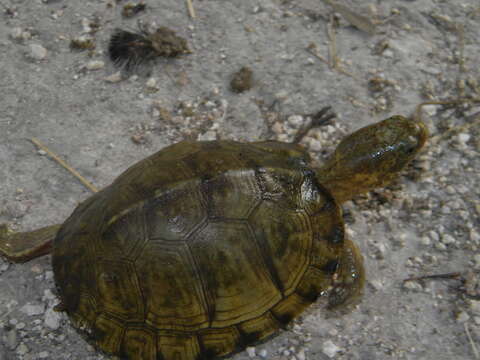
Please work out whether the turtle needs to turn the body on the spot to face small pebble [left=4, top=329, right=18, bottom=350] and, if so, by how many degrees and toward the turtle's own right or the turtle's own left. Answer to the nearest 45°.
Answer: approximately 135° to the turtle's own left

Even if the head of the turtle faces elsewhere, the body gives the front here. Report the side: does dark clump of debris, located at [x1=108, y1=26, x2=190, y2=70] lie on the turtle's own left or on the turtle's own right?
on the turtle's own left

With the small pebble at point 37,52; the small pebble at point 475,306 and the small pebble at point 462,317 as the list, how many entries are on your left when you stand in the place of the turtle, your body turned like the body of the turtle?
1

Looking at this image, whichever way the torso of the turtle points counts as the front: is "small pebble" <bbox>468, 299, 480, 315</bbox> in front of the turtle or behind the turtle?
in front

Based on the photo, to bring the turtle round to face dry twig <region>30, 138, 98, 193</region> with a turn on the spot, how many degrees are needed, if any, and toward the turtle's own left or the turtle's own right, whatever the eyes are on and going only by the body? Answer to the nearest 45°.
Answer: approximately 90° to the turtle's own left

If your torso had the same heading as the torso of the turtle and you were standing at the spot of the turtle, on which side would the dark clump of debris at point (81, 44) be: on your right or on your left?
on your left

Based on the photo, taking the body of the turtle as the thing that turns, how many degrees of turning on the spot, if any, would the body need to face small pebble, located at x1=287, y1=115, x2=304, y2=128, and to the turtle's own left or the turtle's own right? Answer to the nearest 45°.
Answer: approximately 45° to the turtle's own left

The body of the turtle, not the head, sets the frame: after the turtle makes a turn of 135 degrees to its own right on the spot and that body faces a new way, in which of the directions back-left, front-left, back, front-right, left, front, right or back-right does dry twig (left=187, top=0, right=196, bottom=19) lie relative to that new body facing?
back

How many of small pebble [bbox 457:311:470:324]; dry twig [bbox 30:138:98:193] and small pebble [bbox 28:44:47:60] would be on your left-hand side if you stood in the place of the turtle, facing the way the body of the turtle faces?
2

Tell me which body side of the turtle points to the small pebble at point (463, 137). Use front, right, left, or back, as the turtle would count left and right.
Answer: front

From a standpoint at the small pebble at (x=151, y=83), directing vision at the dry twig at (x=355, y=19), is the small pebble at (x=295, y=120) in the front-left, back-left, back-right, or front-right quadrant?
front-right

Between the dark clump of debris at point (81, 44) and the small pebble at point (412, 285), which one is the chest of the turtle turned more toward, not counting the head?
the small pebble

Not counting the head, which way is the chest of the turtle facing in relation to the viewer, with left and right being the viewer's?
facing away from the viewer and to the right of the viewer

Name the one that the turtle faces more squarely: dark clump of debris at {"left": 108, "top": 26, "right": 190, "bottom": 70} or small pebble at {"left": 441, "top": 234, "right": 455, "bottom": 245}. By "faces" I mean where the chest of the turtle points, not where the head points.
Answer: the small pebble
